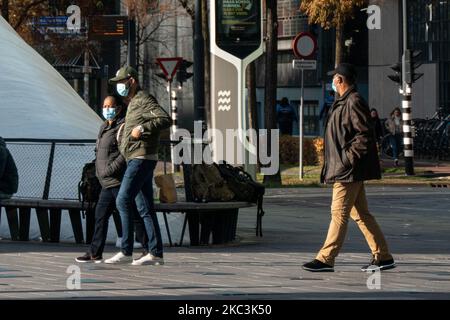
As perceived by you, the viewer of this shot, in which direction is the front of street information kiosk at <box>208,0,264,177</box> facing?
facing the viewer

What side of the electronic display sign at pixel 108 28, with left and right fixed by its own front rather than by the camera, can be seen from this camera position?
front

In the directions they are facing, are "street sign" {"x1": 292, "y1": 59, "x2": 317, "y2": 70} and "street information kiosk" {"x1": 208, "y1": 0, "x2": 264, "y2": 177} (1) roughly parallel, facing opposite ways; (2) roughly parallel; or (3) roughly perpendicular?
roughly parallel

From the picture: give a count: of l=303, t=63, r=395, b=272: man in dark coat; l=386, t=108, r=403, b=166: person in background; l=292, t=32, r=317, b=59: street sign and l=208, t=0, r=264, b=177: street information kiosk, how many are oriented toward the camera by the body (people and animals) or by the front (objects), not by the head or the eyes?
3

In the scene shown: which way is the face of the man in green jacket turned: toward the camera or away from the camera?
toward the camera

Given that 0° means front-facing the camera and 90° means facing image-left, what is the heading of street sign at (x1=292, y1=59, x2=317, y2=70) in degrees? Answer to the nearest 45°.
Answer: approximately 0°

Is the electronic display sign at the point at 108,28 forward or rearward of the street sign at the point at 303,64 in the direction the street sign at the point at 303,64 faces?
rearward

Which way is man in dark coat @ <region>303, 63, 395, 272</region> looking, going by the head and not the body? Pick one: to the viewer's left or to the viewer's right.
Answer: to the viewer's left

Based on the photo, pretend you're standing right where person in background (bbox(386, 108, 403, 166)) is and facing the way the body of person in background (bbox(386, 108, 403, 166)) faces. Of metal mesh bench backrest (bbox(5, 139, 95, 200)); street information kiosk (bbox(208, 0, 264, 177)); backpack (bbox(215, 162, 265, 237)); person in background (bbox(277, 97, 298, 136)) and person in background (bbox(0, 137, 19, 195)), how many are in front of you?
4

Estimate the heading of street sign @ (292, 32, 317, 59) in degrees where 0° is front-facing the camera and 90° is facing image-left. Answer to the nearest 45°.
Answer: approximately 0°

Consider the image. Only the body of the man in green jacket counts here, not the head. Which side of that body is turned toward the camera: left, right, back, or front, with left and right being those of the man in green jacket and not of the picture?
left
